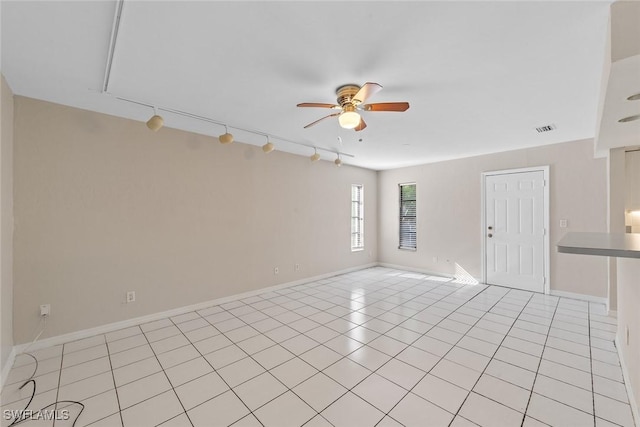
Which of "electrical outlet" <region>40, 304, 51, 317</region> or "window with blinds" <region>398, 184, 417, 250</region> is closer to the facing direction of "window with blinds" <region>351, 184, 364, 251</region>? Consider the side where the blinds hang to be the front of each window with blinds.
the window with blinds

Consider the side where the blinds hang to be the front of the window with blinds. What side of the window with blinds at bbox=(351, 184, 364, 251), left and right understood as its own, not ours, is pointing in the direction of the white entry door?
front

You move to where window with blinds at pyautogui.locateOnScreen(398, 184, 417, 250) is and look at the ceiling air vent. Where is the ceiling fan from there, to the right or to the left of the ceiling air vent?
right

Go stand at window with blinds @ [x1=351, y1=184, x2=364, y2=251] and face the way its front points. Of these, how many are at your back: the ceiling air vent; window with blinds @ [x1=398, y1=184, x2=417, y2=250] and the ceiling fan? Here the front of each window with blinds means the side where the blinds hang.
0

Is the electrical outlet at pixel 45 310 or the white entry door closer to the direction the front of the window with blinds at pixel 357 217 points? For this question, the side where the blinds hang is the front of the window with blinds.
the white entry door

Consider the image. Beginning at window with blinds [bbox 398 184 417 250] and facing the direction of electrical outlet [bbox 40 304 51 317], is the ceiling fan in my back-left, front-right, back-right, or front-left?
front-left

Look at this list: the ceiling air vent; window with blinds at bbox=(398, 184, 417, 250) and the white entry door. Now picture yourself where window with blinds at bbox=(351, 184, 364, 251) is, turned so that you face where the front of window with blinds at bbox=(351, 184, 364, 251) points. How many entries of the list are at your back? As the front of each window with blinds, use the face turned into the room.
0

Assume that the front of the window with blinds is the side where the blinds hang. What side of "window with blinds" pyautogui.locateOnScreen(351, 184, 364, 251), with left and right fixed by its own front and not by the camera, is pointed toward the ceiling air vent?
front

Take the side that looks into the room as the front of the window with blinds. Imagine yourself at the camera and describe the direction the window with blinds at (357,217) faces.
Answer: facing the viewer and to the right of the viewer

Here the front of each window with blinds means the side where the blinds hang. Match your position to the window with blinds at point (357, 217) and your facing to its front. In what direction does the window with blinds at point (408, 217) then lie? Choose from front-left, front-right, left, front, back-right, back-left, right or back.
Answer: front-left

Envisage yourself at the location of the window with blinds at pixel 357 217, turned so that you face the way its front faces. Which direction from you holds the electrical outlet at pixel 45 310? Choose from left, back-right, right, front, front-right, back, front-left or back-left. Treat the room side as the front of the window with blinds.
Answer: right

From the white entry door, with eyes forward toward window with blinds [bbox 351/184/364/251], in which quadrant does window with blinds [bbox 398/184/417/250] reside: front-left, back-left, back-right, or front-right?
front-right
